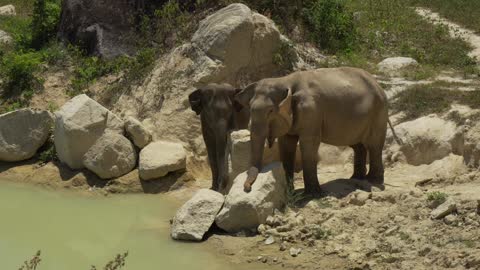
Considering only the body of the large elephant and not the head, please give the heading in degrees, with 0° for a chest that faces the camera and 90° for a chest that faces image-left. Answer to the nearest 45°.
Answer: approximately 45°

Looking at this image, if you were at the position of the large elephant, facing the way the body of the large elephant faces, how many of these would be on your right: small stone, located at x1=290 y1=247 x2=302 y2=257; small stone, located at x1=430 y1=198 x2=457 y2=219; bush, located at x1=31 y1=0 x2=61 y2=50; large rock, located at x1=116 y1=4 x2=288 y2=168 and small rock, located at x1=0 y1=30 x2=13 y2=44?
3

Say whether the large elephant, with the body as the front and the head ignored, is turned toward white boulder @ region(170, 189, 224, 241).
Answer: yes

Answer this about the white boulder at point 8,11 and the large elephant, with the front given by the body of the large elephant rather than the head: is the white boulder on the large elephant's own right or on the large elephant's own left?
on the large elephant's own right

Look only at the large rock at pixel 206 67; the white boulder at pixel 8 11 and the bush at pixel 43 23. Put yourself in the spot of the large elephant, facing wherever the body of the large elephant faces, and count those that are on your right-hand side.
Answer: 3

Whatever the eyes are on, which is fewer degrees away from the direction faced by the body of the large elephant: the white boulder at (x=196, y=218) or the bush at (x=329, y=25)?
the white boulder

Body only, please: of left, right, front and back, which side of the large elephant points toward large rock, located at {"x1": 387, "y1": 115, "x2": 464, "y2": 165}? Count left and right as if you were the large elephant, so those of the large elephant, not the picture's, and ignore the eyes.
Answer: back

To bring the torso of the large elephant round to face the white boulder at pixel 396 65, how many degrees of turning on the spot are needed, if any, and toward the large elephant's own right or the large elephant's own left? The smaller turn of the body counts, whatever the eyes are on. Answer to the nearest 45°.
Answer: approximately 135° to the large elephant's own right

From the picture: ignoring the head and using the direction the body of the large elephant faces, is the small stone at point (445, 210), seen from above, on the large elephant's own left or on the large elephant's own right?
on the large elephant's own left

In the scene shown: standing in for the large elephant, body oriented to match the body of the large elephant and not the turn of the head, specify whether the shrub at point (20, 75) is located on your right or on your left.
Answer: on your right

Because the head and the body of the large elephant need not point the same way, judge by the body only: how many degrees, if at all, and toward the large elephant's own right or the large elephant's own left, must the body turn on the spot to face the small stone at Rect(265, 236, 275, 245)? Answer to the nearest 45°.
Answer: approximately 45° to the large elephant's own left

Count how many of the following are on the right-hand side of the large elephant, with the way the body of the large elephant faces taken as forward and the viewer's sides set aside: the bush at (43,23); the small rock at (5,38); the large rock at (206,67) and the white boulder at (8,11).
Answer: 4

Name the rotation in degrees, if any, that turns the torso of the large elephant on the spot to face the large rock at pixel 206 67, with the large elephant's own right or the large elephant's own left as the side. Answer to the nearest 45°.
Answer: approximately 90° to the large elephant's own right
